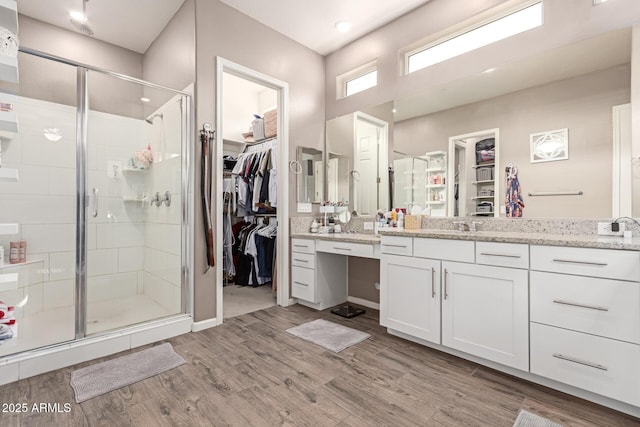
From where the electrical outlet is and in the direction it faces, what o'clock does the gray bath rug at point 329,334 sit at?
The gray bath rug is roughly at 2 o'clock from the electrical outlet.

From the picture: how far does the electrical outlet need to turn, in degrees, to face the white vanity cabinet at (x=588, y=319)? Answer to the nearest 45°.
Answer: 0° — it already faces it

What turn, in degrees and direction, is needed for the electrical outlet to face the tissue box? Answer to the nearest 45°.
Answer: approximately 90° to its right

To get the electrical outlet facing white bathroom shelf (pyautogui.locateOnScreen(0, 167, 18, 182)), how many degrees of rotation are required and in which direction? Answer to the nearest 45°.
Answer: approximately 45° to its right

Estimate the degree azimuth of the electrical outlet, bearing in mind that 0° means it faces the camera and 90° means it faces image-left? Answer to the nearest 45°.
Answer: approximately 0°

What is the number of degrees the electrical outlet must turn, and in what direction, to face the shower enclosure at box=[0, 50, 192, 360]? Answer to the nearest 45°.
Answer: approximately 45° to its right
